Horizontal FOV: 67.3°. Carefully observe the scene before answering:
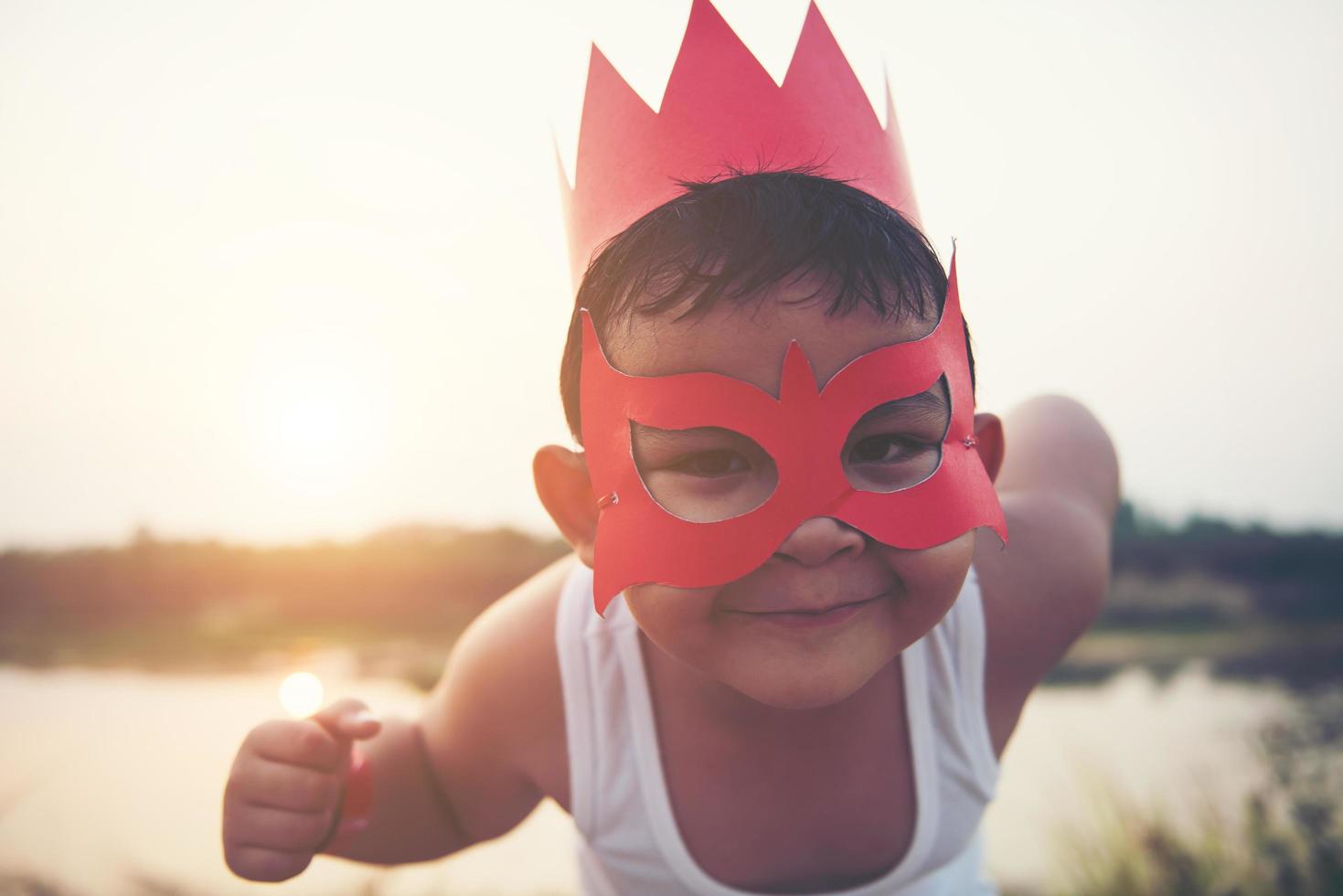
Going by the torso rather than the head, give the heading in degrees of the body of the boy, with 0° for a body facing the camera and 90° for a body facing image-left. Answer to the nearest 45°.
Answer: approximately 0°
